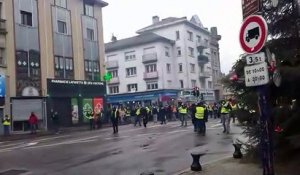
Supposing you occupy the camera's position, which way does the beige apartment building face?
facing the viewer and to the right of the viewer

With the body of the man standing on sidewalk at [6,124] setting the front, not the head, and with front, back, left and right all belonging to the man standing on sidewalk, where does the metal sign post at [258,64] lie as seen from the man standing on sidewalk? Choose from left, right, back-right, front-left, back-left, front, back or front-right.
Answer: front

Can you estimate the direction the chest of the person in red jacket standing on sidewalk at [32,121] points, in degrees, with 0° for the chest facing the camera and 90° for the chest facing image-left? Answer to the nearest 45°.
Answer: approximately 180°

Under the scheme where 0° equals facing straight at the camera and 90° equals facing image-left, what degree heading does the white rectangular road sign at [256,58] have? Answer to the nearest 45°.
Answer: approximately 0°

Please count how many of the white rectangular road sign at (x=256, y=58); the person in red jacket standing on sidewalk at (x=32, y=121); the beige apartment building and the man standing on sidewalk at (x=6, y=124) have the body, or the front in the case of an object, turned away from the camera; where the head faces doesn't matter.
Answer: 1

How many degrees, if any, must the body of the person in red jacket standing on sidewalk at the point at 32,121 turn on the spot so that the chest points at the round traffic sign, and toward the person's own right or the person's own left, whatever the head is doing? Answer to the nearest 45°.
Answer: approximately 180°

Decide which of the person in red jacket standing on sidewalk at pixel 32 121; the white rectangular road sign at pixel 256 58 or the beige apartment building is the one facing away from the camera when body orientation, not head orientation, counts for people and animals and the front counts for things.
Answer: the person in red jacket standing on sidewalk

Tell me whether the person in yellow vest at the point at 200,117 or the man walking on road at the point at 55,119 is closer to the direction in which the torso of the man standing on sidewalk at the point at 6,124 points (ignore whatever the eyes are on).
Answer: the man walking on road
